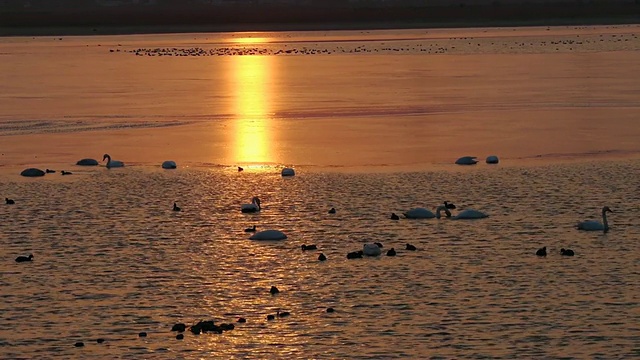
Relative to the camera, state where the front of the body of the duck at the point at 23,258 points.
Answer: to the viewer's right

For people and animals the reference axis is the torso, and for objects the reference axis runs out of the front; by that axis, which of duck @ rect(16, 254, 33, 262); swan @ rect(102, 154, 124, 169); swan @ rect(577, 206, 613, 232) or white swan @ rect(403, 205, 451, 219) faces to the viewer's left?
swan @ rect(102, 154, 124, 169)

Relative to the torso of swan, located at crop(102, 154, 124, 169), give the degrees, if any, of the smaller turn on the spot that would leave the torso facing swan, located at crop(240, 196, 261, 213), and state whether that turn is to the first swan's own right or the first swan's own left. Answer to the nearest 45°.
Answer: approximately 135° to the first swan's own left

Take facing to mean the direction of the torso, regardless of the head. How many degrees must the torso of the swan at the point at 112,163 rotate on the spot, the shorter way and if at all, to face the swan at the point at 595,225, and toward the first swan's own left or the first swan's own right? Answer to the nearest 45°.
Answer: approximately 135° to the first swan's own left

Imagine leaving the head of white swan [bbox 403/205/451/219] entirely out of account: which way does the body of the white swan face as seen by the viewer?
to the viewer's right

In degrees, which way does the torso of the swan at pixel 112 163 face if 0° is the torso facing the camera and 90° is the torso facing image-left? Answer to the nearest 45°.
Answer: approximately 90°

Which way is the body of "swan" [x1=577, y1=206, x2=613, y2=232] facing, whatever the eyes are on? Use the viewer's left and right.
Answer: facing to the right of the viewer

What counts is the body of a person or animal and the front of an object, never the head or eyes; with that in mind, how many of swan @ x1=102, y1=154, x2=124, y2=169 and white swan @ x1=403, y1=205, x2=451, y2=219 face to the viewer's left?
1

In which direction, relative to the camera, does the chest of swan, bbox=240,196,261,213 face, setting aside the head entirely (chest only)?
to the viewer's right
